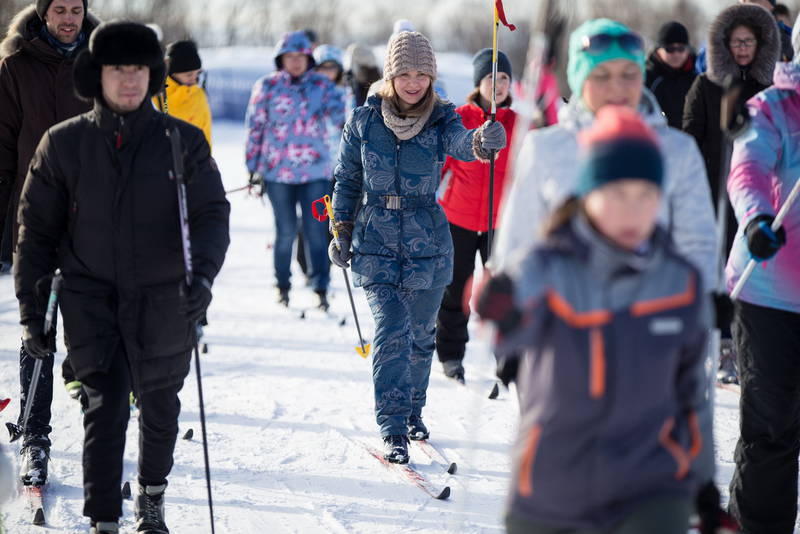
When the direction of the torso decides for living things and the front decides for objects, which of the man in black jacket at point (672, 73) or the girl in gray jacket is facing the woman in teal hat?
the man in black jacket

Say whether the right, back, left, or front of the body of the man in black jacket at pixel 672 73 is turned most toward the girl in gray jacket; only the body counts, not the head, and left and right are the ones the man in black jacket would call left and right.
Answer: front

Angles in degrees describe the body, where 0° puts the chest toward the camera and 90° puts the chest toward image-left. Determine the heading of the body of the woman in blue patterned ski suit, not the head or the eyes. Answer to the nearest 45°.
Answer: approximately 0°

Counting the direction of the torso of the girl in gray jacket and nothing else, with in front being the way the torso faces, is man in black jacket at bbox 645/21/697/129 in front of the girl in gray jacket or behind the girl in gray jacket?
behind

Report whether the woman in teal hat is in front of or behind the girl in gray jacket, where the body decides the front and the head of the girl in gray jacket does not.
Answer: behind

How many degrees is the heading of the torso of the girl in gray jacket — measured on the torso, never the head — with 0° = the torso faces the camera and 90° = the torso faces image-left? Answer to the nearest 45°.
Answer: approximately 0°

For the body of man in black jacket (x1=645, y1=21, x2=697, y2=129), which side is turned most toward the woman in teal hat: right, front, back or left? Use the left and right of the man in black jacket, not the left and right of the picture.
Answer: front

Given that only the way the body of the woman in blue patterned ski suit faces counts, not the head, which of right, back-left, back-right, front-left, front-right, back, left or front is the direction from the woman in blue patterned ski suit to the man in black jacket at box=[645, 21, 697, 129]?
back-left
